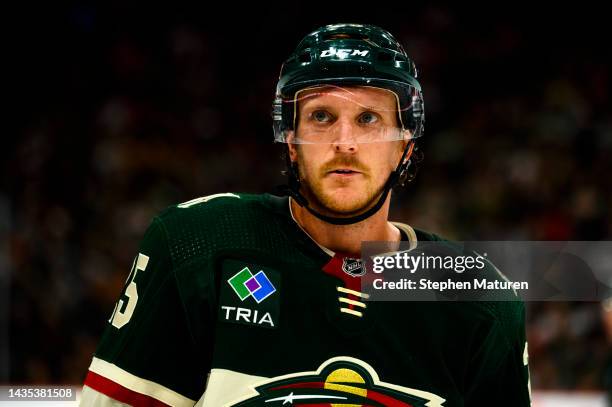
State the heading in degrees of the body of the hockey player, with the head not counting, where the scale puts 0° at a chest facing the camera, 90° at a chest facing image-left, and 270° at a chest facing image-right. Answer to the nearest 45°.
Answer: approximately 0°
